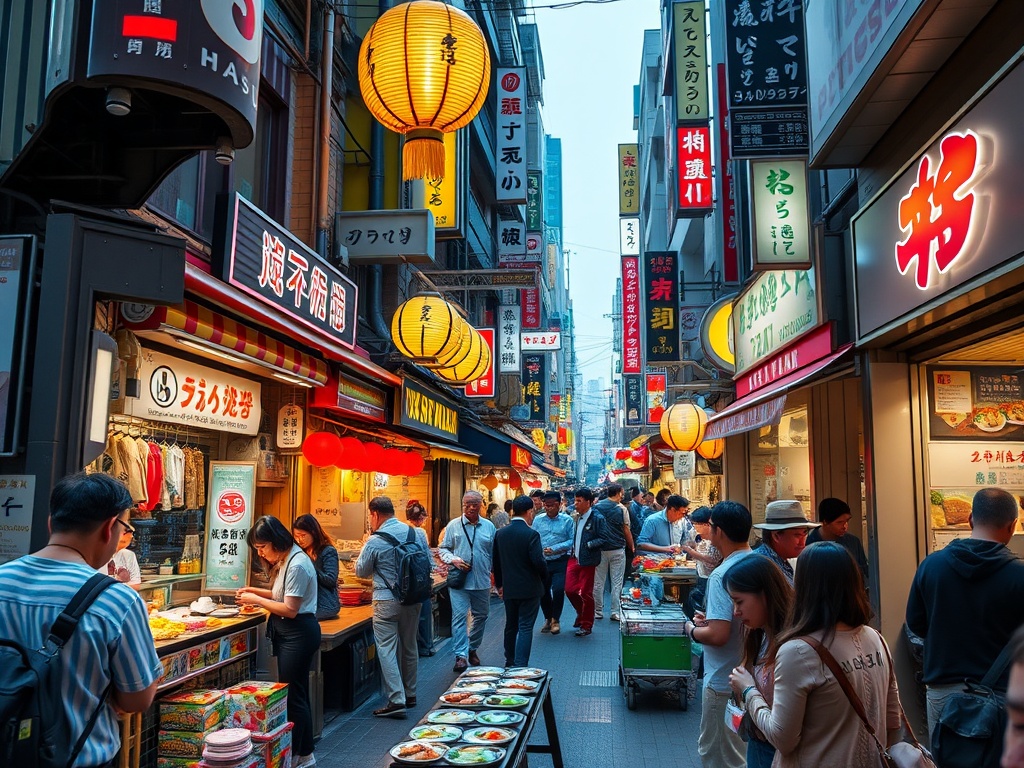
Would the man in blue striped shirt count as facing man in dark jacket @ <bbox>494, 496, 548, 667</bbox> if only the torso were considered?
yes

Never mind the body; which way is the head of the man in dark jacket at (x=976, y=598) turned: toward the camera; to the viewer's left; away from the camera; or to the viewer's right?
away from the camera

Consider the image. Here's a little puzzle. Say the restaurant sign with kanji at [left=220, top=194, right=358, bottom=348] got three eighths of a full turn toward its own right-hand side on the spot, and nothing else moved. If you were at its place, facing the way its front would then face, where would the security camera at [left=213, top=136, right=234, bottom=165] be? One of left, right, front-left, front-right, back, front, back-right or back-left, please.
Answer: left

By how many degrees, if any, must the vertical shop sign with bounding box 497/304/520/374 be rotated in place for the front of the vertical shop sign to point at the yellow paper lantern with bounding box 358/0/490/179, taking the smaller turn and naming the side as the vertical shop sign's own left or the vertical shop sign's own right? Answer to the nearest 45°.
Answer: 0° — it already faces it

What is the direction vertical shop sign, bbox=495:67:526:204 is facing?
toward the camera

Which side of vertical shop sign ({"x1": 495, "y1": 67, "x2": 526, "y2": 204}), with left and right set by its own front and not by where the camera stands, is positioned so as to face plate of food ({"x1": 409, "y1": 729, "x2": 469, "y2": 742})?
front

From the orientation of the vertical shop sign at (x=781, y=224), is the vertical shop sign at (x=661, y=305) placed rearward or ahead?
rearward

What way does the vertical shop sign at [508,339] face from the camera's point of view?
toward the camera

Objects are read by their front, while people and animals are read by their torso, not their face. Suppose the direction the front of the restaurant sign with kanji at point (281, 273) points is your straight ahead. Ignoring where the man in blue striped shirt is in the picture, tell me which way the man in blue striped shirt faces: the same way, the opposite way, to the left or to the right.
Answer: to the left

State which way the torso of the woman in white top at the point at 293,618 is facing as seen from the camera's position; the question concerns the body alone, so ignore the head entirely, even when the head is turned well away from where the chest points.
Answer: to the viewer's left

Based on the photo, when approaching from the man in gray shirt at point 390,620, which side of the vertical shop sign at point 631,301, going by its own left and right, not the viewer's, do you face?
front

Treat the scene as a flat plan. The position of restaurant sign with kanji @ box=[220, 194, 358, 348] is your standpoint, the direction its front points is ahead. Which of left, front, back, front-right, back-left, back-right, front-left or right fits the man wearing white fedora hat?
front

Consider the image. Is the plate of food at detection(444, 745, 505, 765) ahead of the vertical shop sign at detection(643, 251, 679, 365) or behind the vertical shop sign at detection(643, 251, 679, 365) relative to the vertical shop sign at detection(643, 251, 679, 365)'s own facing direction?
ahead

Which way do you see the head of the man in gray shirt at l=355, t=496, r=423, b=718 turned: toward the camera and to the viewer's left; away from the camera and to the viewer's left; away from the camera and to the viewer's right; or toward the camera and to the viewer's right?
away from the camera and to the viewer's left
